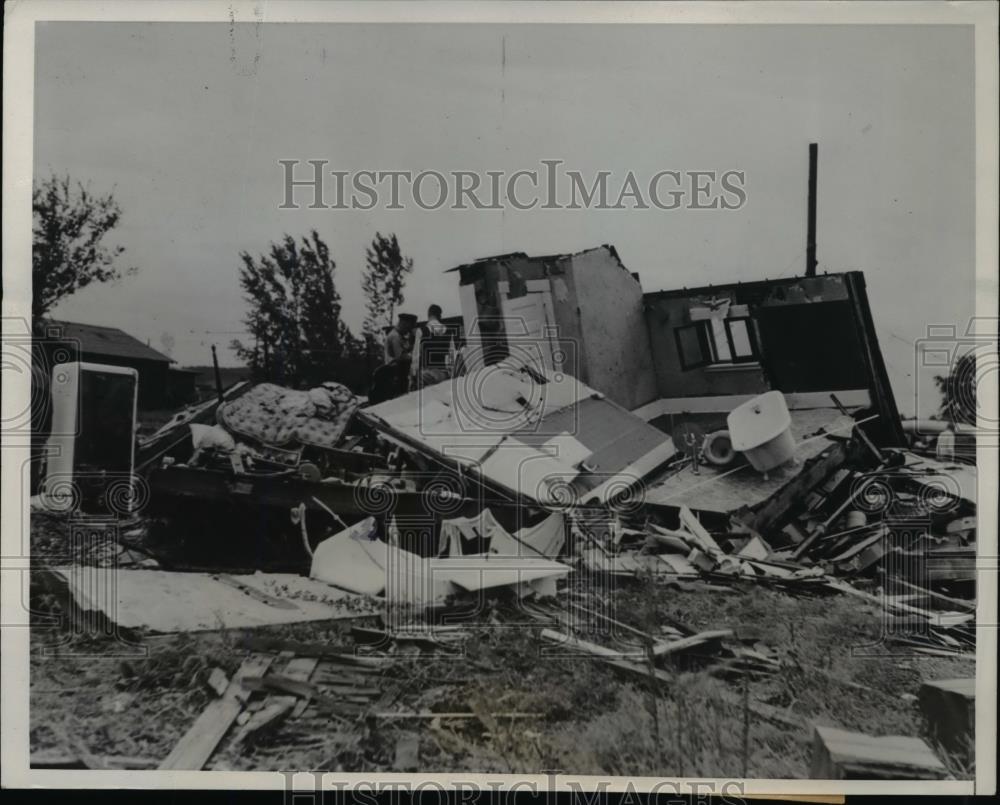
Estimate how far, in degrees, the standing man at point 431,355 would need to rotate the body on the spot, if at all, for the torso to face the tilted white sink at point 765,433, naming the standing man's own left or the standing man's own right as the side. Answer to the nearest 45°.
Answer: approximately 90° to the standing man's own right

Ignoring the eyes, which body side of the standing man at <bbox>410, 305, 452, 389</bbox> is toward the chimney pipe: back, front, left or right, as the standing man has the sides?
right

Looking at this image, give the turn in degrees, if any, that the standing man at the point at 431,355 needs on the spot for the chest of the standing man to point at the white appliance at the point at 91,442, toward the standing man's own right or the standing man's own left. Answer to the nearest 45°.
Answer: approximately 90° to the standing man's own left

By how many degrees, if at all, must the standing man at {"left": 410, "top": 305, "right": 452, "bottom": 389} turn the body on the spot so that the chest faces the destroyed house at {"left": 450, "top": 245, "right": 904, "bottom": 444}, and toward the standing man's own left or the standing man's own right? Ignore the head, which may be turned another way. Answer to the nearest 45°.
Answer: approximately 90° to the standing man's own right

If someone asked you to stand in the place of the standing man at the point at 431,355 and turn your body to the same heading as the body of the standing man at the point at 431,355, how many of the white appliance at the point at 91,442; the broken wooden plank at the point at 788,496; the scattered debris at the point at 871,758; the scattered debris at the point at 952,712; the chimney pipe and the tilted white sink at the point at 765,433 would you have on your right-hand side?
5
